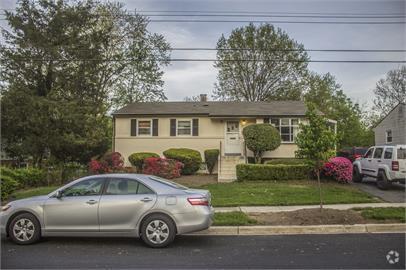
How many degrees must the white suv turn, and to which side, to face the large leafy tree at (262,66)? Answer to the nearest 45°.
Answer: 0° — it already faces it

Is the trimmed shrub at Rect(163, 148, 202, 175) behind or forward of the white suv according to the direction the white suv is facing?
forward

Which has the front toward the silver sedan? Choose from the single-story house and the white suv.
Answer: the single-story house

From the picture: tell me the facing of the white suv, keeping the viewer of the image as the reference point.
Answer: facing away from the viewer and to the left of the viewer

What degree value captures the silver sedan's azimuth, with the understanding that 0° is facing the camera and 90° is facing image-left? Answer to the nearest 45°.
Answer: approximately 90°

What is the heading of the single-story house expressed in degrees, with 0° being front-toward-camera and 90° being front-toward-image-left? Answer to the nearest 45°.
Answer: approximately 0°

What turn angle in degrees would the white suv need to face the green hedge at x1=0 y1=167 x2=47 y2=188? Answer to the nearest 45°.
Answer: approximately 45° to its left

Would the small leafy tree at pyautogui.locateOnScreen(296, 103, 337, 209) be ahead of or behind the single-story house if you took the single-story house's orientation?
ahead

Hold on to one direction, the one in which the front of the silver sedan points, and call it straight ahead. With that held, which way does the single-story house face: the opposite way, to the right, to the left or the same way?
to the left

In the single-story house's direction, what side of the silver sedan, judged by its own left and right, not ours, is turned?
right

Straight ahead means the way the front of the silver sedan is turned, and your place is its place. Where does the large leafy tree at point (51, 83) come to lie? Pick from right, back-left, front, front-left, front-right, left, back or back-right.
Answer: right

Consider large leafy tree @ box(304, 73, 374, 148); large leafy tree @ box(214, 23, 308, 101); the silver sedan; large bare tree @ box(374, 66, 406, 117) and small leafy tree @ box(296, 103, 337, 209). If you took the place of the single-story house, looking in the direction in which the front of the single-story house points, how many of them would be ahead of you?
2

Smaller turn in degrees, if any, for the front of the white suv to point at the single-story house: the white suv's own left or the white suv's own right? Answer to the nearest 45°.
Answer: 0° — it already faces it
